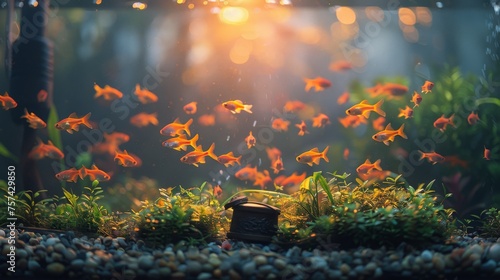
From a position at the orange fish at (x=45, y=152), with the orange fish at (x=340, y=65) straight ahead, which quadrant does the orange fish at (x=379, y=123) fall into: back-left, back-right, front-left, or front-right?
front-right

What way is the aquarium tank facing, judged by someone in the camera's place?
facing the viewer

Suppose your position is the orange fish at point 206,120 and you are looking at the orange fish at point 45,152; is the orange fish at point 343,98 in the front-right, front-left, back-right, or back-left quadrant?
back-left
